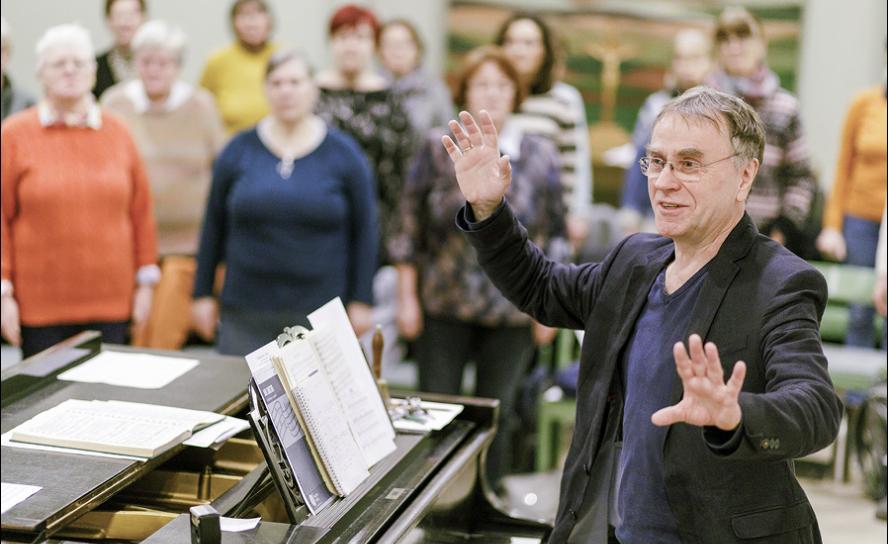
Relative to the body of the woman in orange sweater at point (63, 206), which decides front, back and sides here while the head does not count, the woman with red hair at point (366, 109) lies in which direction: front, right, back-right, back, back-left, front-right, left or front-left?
back-left

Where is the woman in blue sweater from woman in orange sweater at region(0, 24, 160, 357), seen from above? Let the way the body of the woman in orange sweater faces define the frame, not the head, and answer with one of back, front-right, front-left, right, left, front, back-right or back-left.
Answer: left

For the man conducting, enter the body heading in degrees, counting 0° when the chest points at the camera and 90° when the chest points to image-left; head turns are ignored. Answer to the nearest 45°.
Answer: approximately 45°

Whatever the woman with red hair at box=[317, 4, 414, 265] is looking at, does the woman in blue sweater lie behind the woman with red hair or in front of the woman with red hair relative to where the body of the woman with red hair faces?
in front

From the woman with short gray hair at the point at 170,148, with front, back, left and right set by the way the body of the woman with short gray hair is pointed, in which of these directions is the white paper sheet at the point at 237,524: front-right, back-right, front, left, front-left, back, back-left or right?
front

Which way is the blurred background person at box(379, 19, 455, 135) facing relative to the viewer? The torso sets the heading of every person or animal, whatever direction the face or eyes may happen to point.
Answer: toward the camera

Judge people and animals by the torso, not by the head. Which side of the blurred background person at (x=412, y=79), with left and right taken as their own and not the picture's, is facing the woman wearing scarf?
left

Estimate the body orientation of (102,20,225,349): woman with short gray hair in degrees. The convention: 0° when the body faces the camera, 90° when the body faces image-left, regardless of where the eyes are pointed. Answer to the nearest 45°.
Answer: approximately 0°

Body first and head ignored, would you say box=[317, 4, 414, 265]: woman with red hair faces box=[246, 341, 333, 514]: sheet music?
yes

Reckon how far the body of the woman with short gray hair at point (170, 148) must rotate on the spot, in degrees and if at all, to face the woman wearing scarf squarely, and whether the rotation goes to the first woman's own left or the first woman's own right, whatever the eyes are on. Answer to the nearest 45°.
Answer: approximately 90° to the first woman's own left

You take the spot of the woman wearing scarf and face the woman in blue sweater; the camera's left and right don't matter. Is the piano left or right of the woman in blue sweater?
left

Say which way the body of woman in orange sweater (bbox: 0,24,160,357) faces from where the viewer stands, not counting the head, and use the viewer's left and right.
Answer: facing the viewer

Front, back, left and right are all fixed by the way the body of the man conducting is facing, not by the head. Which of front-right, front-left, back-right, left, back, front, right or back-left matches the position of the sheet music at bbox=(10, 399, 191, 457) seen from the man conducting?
front-right

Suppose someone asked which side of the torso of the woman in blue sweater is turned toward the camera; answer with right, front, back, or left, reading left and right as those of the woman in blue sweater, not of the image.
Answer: front

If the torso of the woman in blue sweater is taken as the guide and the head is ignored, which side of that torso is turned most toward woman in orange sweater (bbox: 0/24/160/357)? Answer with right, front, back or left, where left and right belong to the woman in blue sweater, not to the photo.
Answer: right
